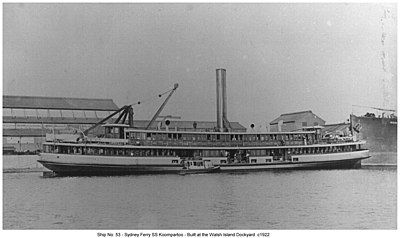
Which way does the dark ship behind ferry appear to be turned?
to the viewer's left

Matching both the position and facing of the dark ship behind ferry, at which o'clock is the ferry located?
The ferry is roughly at 11 o'clock from the dark ship behind ferry.

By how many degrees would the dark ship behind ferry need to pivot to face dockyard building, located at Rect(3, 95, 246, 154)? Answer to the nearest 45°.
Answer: approximately 45° to its left
